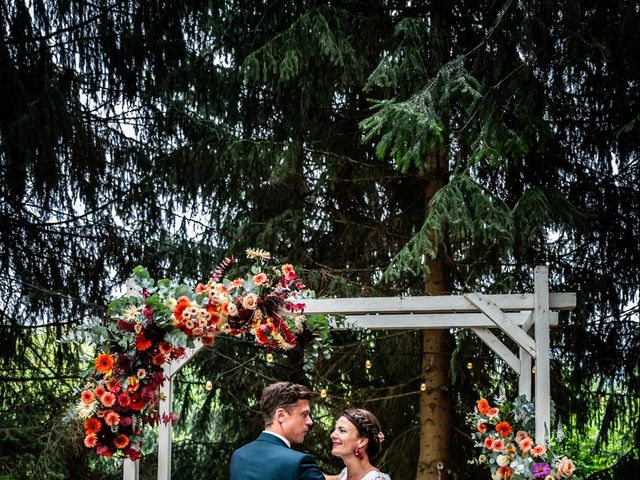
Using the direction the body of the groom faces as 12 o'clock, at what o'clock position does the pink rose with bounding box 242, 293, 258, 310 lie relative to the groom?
The pink rose is roughly at 10 o'clock from the groom.

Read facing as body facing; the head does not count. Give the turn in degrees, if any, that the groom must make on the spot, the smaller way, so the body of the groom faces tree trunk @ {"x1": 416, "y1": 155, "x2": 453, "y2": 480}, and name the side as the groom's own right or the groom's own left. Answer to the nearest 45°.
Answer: approximately 45° to the groom's own left

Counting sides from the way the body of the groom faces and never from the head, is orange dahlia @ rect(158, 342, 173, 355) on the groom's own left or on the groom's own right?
on the groom's own left

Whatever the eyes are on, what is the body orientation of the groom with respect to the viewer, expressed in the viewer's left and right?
facing away from the viewer and to the right of the viewer

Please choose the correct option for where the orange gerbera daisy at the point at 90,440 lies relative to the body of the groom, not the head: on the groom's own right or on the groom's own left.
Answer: on the groom's own left

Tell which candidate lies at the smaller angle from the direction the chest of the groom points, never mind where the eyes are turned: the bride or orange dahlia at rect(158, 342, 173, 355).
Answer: the bride

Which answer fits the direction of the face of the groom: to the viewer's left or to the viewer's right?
to the viewer's right

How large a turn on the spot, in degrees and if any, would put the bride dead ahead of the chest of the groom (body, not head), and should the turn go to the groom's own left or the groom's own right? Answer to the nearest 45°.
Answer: approximately 45° to the groom's own right

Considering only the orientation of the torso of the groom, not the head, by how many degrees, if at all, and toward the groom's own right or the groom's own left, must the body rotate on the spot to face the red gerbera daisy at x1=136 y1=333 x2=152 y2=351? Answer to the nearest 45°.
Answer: approximately 90° to the groom's own left
